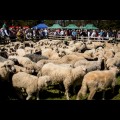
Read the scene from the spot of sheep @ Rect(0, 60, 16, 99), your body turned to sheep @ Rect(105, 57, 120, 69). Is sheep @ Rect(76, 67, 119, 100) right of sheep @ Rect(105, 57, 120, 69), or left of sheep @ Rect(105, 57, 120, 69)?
right

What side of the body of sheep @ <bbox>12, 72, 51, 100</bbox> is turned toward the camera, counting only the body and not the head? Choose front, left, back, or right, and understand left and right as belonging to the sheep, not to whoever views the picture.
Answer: right

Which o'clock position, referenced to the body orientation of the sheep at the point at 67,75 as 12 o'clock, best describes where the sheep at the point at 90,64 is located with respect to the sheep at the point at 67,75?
the sheep at the point at 90,64 is roughly at 10 o'clock from the sheep at the point at 67,75.

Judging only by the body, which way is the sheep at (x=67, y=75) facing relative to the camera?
to the viewer's right

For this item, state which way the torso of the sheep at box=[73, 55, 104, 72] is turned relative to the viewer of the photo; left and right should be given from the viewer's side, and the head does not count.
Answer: facing to the right of the viewer

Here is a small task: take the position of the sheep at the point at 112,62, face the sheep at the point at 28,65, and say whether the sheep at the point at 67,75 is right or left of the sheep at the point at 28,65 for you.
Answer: left
